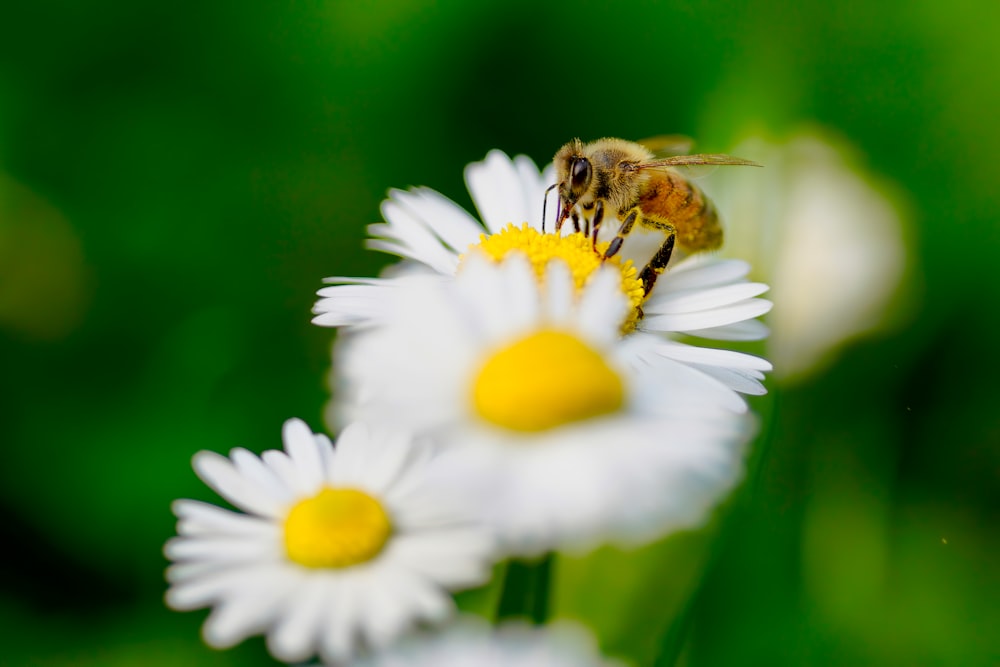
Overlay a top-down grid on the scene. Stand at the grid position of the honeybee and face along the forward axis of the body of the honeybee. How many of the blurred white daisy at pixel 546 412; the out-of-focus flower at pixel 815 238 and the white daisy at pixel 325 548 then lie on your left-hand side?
2

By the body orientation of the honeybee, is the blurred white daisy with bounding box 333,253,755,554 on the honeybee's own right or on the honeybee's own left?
on the honeybee's own left

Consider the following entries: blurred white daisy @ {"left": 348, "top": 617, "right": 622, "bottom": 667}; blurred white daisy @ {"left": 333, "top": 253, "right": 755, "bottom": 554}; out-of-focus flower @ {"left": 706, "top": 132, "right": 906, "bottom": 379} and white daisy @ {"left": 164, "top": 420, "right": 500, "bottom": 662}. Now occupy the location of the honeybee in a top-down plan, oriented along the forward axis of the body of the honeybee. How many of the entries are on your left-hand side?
3

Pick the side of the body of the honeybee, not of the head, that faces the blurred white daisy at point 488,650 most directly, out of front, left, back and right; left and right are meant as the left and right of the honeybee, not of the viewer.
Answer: left

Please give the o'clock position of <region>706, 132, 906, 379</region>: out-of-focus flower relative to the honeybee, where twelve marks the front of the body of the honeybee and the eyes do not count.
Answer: The out-of-focus flower is roughly at 4 o'clock from the honeybee.

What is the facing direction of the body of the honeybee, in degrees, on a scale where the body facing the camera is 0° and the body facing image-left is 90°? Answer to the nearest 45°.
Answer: approximately 90°

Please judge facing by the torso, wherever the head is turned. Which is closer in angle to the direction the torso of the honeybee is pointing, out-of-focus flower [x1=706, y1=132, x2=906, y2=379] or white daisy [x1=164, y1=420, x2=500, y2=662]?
the white daisy

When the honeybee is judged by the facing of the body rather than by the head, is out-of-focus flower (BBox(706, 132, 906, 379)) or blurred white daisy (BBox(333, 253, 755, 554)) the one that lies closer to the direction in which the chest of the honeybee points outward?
the blurred white daisy
